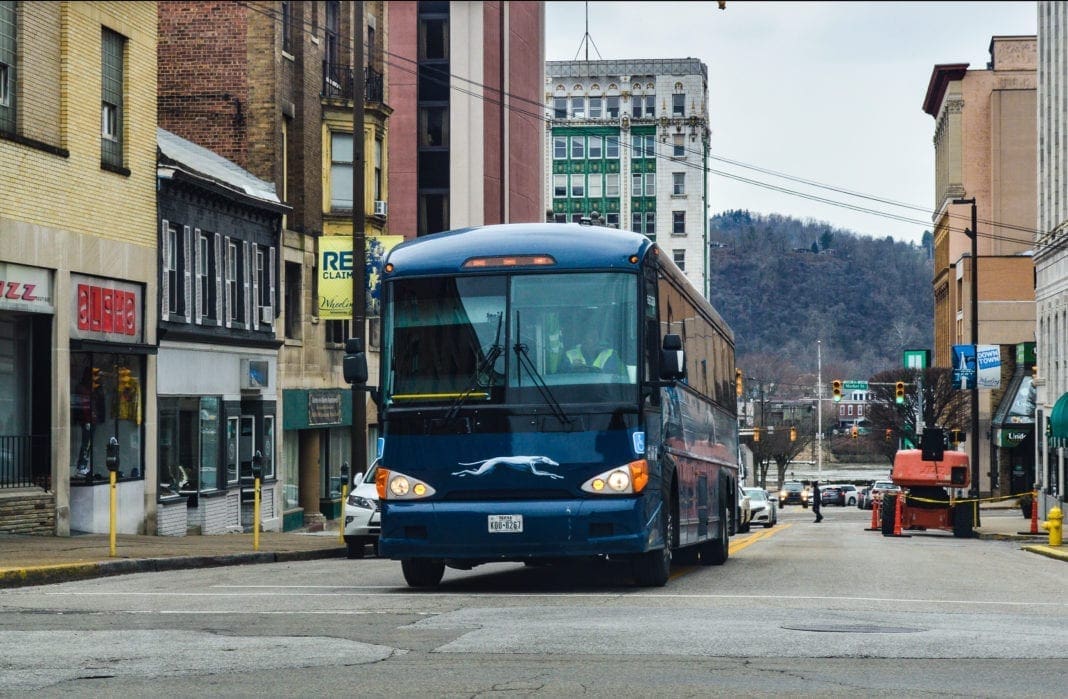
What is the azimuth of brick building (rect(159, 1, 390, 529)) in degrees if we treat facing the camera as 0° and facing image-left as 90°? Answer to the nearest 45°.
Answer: approximately 315°

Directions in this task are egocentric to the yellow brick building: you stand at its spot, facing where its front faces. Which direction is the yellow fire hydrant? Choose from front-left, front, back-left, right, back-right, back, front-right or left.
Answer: front-left

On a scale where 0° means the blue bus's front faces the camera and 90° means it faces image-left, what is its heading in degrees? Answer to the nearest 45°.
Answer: approximately 0°

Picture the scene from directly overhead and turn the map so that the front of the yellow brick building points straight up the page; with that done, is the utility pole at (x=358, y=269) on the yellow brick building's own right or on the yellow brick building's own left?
on the yellow brick building's own left

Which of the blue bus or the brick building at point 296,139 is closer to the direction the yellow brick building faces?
the blue bus

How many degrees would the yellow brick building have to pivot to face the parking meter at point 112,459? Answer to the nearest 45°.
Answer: approximately 45° to its right

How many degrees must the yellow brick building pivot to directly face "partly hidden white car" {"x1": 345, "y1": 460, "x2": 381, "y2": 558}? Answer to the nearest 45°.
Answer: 0° — it already faces it

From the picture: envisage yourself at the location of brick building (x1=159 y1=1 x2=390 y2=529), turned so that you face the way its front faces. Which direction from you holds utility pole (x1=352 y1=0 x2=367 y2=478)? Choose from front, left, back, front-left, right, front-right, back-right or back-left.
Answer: front-right

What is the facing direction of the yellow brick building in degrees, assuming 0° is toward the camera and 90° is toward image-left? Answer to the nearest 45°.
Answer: approximately 315°

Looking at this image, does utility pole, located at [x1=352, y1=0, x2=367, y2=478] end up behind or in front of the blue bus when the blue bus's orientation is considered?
behind

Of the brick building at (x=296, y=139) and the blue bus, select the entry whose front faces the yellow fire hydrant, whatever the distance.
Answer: the brick building

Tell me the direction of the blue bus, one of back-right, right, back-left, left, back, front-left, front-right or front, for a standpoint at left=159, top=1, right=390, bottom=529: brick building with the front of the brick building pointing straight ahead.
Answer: front-right
